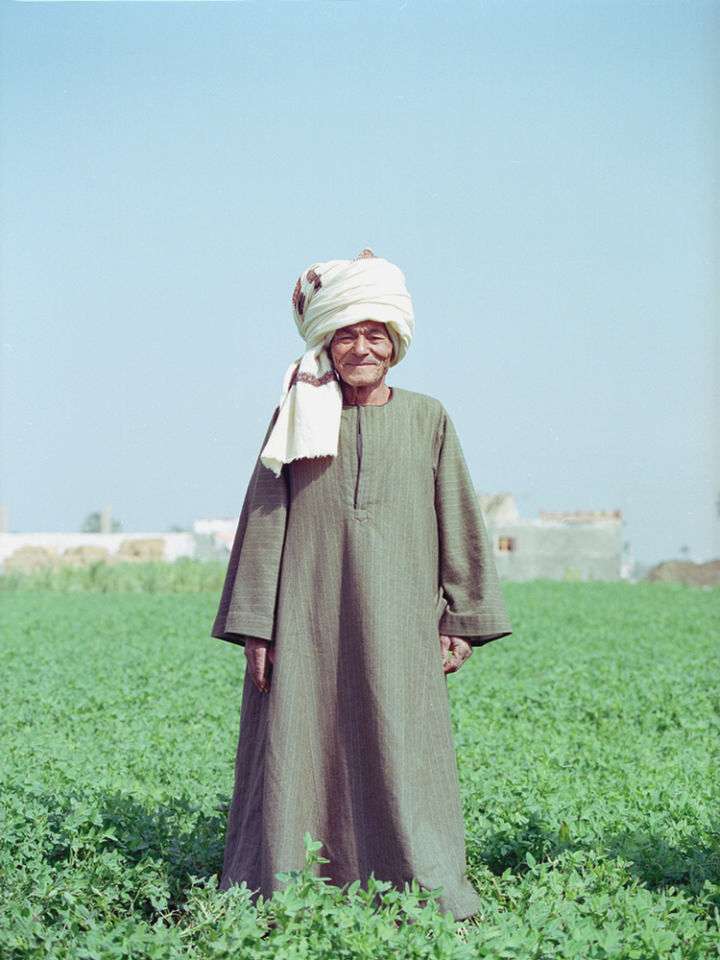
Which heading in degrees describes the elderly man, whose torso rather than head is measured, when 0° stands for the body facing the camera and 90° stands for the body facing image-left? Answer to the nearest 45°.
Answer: approximately 0°

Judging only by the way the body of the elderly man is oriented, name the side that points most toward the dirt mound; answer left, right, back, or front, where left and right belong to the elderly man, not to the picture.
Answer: back
